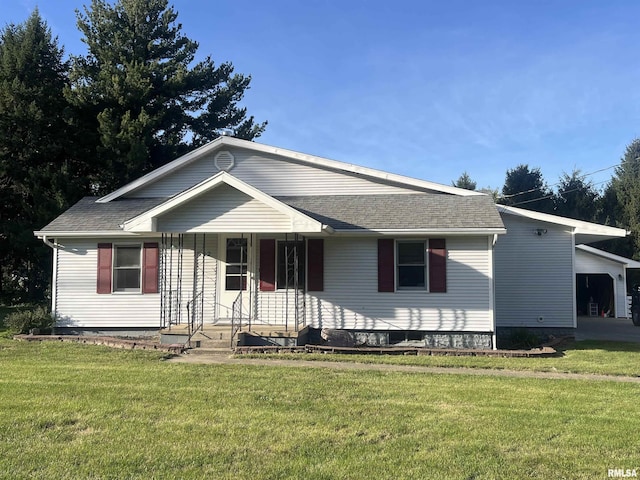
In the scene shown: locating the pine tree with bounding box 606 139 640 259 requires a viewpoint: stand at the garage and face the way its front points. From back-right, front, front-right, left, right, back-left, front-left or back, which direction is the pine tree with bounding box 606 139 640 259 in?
back

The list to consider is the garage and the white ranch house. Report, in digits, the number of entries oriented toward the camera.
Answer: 2

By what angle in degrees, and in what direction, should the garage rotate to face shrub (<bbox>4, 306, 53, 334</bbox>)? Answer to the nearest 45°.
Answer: approximately 45° to its right

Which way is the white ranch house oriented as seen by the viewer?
toward the camera

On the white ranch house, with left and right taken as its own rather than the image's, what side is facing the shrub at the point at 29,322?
right

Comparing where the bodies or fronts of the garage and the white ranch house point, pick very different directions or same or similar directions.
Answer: same or similar directions

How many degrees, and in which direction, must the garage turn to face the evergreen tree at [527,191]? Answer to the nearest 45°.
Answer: approximately 180°

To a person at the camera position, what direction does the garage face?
facing the viewer

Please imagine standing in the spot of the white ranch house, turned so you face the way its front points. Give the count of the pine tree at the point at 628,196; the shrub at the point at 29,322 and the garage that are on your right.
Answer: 1

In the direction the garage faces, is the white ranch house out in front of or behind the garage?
in front

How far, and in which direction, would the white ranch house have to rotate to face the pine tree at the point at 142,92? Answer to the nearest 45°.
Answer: approximately 135° to its right
